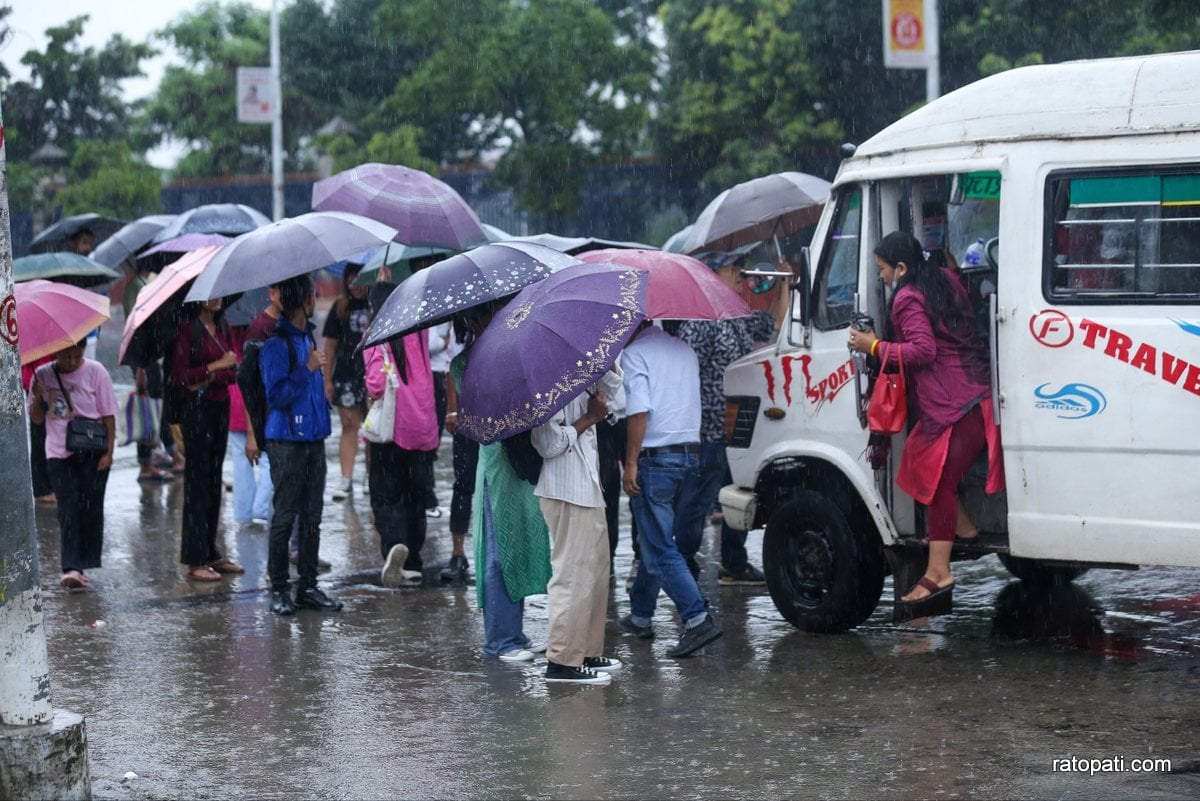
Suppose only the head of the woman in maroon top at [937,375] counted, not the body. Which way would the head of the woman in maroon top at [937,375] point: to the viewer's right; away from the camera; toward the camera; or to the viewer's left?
to the viewer's left

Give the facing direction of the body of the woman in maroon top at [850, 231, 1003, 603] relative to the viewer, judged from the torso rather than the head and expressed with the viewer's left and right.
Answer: facing to the left of the viewer

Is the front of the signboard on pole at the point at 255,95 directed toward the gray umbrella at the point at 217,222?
yes

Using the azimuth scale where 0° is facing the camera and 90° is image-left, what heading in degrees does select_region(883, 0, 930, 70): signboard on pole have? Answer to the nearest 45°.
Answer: approximately 0°

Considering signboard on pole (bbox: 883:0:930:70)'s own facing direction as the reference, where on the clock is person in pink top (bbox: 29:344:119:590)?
The person in pink top is roughly at 1 o'clock from the signboard on pole.

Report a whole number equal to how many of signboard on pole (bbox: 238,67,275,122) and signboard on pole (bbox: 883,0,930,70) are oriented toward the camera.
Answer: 2

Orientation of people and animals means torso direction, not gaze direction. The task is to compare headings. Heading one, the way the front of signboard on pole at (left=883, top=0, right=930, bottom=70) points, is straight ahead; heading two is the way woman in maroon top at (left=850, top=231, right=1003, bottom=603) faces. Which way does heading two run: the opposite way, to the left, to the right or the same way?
to the right

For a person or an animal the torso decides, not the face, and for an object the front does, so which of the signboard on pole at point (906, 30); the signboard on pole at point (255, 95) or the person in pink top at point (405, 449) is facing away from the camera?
the person in pink top

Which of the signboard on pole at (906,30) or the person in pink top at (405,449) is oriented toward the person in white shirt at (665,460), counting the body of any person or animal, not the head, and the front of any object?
the signboard on pole

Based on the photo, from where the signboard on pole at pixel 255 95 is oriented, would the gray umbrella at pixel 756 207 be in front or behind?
in front

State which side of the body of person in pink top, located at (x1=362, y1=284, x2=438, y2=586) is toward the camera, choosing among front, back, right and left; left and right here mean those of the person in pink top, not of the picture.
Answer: back

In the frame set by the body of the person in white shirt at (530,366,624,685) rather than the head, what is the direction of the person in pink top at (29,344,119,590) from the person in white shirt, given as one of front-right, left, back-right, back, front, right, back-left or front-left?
back-left

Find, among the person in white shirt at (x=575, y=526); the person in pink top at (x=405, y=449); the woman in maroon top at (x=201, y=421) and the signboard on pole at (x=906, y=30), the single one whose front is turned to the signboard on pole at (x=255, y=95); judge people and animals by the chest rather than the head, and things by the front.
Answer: the person in pink top
